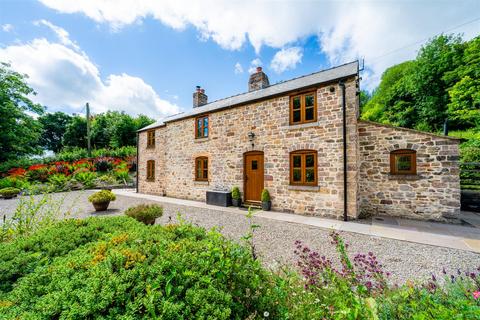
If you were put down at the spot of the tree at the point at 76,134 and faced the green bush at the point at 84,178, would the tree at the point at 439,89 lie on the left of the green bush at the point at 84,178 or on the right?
left

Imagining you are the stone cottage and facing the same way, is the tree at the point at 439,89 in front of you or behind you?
behind

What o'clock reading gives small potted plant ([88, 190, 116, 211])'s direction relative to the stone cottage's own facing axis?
The small potted plant is roughly at 1 o'clock from the stone cottage.

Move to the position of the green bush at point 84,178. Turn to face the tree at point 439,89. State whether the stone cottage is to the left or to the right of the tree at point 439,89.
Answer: right

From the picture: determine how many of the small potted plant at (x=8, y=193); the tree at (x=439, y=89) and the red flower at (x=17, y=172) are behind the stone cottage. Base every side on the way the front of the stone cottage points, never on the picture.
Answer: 1

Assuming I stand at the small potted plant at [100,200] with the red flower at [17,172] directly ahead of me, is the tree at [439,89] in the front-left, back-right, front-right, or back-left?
back-right

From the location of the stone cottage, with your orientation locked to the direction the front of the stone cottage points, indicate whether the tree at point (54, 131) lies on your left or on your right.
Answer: on your right

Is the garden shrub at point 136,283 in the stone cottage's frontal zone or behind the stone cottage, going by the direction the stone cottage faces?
frontal zone

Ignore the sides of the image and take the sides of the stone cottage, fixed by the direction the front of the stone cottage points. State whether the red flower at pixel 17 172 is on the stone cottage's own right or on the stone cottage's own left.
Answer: on the stone cottage's own right
